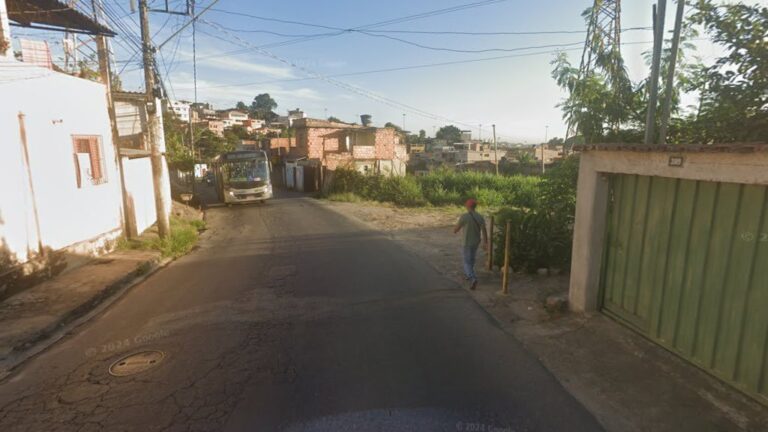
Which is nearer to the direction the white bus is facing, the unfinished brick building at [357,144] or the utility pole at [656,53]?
the utility pole

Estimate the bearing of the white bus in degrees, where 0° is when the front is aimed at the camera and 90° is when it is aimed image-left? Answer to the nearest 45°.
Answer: approximately 0°

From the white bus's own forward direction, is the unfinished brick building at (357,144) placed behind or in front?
behind

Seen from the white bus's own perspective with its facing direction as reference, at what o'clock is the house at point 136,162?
The house is roughly at 1 o'clock from the white bus.

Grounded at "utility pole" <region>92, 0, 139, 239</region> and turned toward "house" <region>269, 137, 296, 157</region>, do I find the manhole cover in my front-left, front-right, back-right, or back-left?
back-right

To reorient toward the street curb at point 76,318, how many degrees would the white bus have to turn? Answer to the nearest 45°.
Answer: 0° — it already faces it
